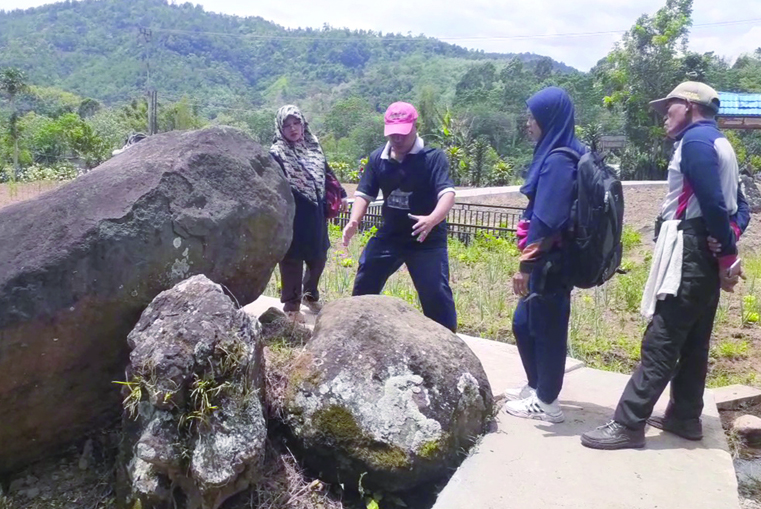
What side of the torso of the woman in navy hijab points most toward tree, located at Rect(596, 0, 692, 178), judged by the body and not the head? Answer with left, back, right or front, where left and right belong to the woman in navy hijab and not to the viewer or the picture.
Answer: right

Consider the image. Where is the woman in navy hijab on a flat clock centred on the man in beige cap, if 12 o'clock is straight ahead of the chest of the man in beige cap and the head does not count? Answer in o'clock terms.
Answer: The woman in navy hijab is roughly at 12 o'clock from the man in beige cap.

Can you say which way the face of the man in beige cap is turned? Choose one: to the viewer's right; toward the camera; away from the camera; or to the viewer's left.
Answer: to the viewer's left

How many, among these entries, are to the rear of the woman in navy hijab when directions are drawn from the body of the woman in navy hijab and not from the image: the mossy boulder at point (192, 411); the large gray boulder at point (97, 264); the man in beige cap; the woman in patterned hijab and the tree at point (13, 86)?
1

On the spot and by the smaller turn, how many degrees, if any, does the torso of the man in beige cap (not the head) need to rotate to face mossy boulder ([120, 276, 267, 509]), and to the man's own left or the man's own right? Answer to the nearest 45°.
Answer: approximately 45° to the man's own left

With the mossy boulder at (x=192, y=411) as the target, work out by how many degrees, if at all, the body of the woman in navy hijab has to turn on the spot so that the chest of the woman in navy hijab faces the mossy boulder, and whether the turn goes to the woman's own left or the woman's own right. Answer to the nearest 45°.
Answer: approximately 45° to the woman's own left

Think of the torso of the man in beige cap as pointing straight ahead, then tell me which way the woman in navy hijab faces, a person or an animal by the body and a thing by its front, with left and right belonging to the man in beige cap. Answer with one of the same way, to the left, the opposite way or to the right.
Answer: the same way

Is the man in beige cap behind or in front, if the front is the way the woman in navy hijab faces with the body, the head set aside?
behind

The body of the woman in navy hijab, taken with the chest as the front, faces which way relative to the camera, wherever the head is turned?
to the viewer's left

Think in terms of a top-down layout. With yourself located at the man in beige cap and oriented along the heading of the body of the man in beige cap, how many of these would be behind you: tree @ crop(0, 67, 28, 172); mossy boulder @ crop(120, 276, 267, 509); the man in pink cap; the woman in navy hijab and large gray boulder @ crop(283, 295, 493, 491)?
0

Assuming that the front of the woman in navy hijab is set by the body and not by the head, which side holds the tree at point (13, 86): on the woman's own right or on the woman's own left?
on the woman's own right

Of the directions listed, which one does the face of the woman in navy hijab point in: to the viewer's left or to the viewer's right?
to the viewer's left

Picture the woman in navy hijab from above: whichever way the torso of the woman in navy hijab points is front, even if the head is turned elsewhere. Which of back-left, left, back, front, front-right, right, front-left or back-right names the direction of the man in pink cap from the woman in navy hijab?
front-right

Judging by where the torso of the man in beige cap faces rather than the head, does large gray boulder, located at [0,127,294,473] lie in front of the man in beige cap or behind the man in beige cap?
in front

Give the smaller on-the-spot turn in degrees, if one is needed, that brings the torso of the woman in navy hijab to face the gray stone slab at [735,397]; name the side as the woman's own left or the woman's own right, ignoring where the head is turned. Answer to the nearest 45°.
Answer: approximately 135° to the woman's own right

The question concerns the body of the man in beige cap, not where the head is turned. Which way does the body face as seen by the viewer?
to the viewer's left
